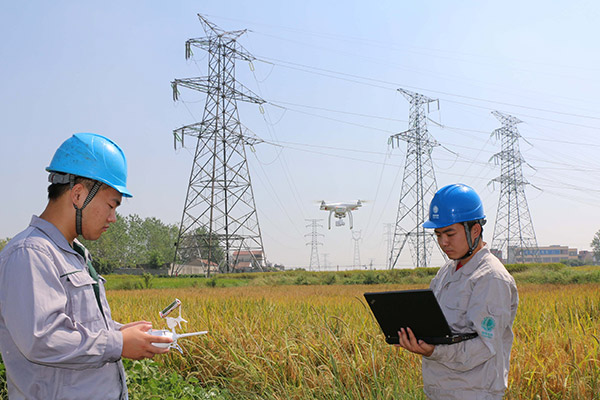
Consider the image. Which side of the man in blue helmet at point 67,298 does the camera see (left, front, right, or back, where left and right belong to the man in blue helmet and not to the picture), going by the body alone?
right

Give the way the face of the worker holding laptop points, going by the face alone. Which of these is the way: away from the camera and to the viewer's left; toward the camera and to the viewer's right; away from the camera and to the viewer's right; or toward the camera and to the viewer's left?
toward the camera and to the viewer's left

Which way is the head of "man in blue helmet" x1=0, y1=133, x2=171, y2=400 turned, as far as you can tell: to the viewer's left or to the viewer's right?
to the viewer's right

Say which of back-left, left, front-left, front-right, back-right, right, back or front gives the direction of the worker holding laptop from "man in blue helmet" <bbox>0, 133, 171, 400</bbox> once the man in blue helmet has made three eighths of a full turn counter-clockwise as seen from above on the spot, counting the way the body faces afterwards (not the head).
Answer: back-right

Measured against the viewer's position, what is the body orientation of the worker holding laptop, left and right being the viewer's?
facing the viewer and to the left of the viewer
